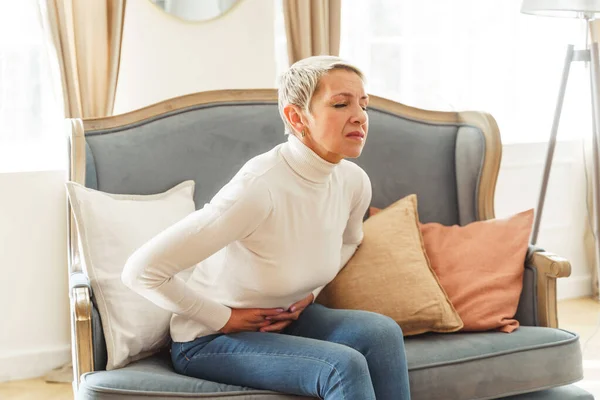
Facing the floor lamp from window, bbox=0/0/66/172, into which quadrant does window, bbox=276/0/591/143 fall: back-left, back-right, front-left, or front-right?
front-left

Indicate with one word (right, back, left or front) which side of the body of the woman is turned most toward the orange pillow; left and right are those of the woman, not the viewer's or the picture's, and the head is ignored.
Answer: left

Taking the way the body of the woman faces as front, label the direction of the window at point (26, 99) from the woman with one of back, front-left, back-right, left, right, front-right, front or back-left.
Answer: back

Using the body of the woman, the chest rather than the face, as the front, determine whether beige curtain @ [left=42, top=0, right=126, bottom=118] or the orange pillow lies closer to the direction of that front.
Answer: the orange pillow

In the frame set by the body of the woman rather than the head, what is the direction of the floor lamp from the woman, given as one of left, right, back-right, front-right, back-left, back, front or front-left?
left

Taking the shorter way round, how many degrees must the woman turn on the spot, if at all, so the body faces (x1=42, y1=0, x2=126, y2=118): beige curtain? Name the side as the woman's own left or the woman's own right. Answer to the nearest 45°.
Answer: approximately 180°

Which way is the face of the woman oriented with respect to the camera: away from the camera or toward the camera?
toward the camera

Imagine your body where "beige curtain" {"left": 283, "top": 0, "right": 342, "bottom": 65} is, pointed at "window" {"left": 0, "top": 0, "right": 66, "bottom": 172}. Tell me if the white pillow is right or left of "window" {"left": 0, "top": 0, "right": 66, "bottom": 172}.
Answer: left

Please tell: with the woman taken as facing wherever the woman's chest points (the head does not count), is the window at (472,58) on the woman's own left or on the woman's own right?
on the woman's own left
